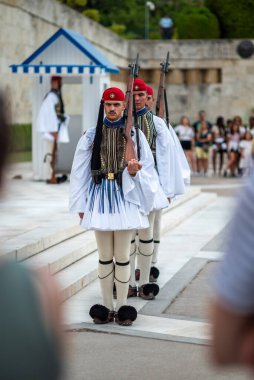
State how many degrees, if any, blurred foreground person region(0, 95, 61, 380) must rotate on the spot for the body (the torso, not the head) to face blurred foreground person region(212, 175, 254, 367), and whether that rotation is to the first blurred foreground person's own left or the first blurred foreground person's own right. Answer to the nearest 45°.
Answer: approximately 90° to the first blurred foreground person's own right

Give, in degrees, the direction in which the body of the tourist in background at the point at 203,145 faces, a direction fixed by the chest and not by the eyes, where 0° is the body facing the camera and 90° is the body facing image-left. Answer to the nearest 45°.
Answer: approximately 0°

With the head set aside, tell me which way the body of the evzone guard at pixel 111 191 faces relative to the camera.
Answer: toward the camera

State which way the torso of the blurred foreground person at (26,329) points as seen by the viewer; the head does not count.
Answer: away from the camera

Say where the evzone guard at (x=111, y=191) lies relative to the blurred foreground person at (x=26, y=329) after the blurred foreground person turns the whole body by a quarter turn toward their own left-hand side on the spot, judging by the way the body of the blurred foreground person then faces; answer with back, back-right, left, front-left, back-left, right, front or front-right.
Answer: right

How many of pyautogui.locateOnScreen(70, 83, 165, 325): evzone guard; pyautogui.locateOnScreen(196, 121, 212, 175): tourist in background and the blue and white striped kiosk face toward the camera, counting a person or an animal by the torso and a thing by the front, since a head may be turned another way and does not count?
3

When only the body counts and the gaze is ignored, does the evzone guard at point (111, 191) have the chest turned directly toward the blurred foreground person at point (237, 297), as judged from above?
yes

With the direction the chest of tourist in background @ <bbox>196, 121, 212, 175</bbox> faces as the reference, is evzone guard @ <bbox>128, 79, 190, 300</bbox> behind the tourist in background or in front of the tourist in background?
in front

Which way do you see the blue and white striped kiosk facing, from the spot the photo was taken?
facing the viewer

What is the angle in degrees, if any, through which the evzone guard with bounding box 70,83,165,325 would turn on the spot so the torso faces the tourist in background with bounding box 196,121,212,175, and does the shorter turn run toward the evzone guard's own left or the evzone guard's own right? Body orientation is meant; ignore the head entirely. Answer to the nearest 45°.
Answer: approximately 180°

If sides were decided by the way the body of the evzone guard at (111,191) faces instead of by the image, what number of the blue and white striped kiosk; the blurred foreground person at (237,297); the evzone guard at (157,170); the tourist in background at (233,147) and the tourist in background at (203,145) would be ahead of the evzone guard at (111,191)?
1

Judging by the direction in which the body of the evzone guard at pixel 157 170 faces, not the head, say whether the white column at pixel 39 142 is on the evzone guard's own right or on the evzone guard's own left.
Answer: on the evzone guard's own right

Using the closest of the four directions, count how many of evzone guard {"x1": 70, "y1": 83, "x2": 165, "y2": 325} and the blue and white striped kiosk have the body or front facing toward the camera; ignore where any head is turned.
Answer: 2

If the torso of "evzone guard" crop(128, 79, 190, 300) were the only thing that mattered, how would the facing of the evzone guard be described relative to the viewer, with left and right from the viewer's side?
facing the viewer and to the left of the viewer
